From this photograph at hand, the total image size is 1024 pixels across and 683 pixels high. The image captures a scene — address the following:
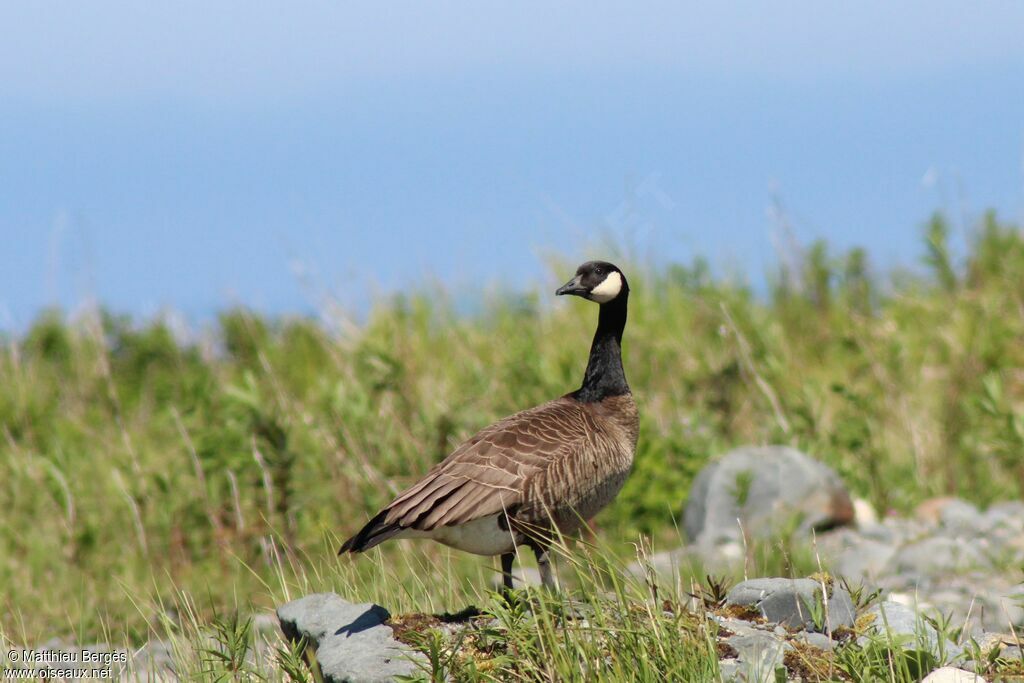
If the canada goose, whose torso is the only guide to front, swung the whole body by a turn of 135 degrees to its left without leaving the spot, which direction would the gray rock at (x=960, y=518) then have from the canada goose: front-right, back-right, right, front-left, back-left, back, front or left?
right

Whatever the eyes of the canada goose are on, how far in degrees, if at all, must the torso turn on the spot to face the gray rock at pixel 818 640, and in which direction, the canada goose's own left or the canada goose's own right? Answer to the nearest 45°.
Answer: approximately 45° to the canada goose's own right

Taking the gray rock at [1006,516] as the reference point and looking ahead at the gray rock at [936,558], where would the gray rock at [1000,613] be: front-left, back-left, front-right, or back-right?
front-left

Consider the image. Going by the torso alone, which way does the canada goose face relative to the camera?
to the viewer's right

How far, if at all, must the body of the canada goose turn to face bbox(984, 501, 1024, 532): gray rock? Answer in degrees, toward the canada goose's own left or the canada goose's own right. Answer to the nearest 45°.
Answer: approximately 45° to the canada goose's own left

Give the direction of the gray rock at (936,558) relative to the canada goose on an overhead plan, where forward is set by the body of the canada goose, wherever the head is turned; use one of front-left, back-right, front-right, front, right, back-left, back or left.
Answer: front-left

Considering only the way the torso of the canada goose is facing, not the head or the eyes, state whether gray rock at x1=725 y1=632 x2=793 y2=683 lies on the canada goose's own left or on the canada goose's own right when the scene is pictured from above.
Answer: on the canada goose's own right

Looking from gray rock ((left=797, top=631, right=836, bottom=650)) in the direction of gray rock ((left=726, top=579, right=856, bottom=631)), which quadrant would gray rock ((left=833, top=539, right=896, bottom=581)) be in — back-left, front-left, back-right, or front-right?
front-right

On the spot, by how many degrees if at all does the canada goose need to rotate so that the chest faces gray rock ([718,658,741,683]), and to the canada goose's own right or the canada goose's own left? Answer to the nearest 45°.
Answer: approximately 45° to the canada goose's own right

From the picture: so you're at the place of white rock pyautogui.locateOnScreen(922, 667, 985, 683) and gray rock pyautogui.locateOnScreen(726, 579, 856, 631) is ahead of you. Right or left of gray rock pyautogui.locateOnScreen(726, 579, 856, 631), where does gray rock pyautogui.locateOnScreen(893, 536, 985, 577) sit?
right

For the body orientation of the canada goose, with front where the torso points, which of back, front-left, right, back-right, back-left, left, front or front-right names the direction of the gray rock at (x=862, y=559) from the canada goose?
front-left
